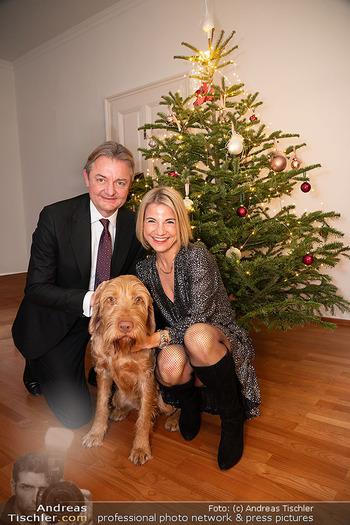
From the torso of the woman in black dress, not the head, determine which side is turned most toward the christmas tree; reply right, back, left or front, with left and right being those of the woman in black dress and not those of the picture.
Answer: back

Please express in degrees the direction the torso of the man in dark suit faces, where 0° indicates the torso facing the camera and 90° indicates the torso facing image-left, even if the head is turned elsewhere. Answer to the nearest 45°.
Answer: approximately 315°

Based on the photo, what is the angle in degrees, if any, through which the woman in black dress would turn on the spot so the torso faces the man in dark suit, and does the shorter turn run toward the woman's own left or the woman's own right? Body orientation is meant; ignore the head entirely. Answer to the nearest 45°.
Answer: approximately 45° to the woman's own right

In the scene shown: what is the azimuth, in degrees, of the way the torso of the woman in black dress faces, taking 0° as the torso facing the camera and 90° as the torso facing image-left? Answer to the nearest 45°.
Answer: approximately 45°
